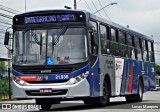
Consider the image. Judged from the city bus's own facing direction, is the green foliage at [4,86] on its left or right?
on its right

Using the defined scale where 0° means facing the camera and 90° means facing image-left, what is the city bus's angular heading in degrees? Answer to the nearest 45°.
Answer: approximately 45°
